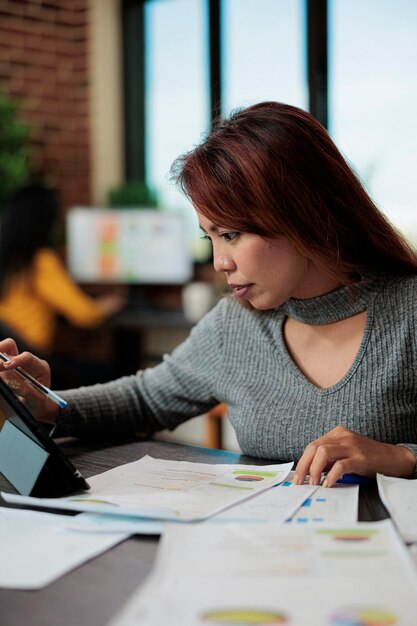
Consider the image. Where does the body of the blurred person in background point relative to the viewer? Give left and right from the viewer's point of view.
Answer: facing away from the viewer and to the right of the viewer

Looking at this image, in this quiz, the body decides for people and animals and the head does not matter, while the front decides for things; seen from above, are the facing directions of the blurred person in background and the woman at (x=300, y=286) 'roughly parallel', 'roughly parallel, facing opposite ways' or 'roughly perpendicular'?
roughly parallel, facing opposite ways

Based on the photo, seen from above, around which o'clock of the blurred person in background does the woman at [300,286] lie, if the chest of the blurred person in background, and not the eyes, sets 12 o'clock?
The woman is roughly at 4 o'clock from the blurred person in background.

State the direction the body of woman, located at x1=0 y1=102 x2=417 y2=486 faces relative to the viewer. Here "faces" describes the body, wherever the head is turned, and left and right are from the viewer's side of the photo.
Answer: facing the viewer and to the left of the viewer

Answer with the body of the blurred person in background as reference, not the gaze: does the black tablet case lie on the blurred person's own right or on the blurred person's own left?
on the blurred person's own right

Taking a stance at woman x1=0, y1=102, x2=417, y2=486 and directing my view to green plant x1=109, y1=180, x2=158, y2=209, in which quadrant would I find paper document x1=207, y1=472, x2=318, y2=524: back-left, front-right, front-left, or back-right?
back-left

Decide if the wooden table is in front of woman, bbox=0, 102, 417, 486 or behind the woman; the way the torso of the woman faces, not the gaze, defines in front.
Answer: in front

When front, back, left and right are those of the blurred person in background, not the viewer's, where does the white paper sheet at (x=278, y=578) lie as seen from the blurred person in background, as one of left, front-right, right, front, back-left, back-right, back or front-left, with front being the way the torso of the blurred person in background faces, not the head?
back-right

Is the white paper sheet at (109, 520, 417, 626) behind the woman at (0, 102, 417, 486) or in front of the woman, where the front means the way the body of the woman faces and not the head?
in front

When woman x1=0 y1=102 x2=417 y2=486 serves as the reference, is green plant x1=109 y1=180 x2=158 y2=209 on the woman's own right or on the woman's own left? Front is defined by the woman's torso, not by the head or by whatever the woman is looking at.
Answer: on the woman's own right
